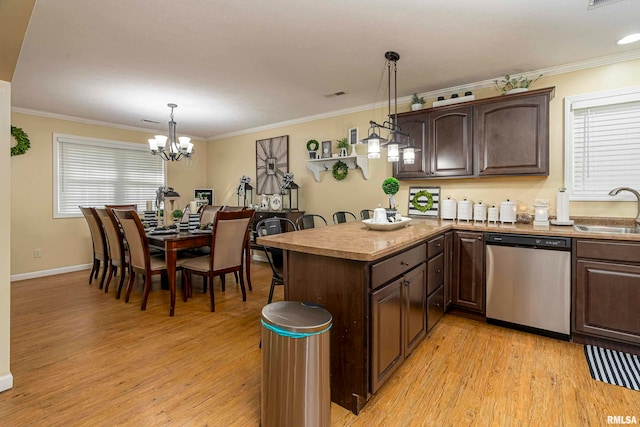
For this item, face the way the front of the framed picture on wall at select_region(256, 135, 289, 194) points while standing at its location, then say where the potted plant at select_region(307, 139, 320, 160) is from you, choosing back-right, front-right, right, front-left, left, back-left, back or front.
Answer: left

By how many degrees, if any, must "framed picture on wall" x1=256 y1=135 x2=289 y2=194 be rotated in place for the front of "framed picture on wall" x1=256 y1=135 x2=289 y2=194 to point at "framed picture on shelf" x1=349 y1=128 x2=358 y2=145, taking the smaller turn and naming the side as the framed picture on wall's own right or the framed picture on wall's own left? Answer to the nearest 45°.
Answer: approximately 90° to the framed picture on wall's own left

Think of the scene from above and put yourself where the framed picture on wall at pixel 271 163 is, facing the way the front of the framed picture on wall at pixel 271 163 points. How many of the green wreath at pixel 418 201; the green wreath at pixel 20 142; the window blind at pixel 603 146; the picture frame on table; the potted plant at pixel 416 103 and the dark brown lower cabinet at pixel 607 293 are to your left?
4

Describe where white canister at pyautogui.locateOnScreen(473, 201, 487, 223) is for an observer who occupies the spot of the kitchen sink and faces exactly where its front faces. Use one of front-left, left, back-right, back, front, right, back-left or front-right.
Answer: right

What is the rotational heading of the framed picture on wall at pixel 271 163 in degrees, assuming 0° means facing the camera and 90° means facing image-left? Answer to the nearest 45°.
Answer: approximately 45°

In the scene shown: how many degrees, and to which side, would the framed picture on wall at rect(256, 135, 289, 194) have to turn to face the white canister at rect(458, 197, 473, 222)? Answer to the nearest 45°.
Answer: approximately 90° to its left

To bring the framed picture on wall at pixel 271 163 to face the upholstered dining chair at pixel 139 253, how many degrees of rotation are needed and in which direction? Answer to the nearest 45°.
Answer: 0° — it already faces it

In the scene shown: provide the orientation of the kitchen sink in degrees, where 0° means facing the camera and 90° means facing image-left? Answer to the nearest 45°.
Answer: approximately 0°

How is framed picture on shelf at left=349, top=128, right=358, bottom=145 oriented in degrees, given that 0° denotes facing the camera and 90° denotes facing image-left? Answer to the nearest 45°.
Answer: approximately 45°

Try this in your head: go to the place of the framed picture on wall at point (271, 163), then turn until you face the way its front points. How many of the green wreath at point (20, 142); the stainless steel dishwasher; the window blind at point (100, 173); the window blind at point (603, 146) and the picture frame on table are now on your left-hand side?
2

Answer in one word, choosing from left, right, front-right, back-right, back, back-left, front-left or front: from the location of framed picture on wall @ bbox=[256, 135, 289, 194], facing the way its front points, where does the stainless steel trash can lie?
front-left
